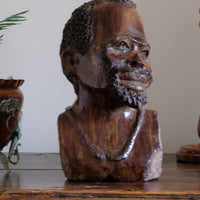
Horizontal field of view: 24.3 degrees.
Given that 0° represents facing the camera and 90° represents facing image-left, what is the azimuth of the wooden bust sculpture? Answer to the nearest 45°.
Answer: approximately 315°
